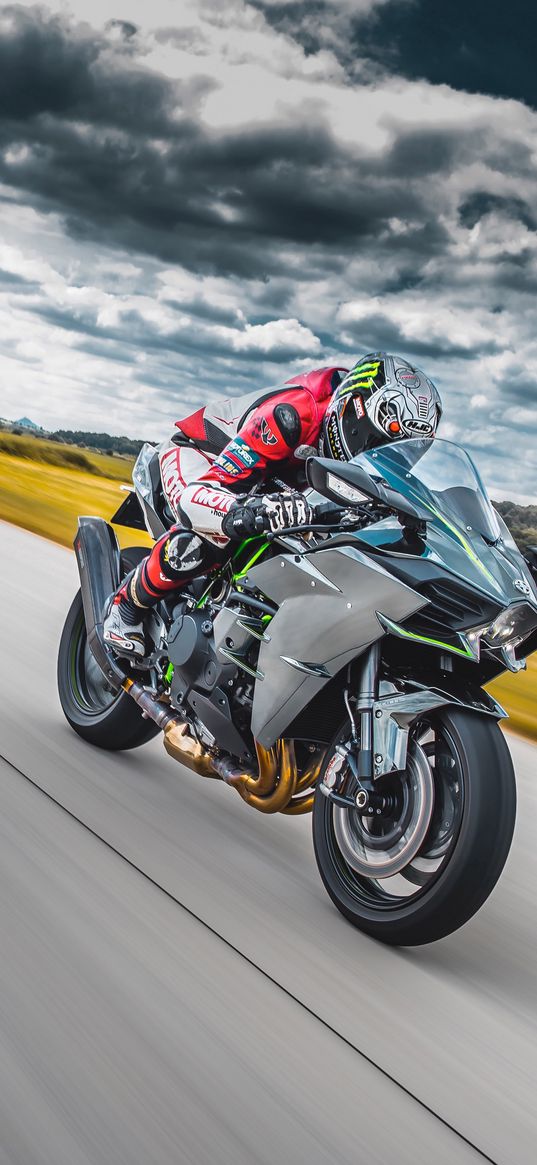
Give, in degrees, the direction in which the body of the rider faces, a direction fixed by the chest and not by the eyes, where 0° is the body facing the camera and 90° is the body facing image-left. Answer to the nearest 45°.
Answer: approximately 315°

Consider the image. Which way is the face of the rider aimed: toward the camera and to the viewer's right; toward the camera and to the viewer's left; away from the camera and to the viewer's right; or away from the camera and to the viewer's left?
toward the camera and to the viewer's right
